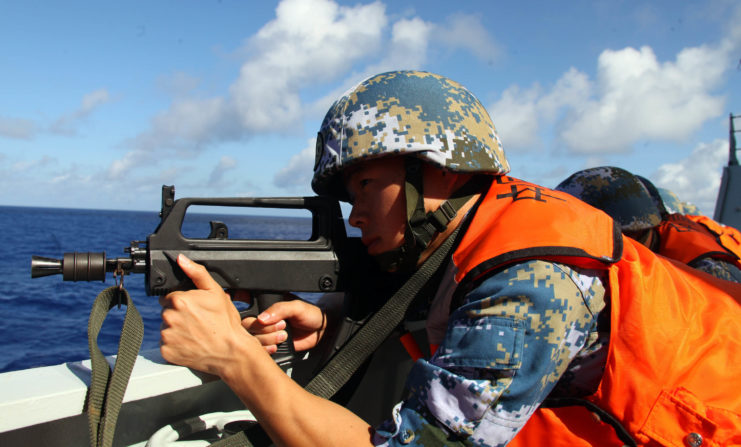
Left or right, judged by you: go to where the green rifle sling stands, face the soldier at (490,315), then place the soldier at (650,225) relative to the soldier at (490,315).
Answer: left

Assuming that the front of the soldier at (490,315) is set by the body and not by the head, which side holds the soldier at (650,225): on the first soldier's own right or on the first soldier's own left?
on the first soldier's own right

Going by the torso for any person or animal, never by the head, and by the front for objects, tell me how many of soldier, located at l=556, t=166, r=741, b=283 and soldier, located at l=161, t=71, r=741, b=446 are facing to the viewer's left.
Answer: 2

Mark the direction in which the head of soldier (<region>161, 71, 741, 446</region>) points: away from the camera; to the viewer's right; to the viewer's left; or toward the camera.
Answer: to the viewer's left

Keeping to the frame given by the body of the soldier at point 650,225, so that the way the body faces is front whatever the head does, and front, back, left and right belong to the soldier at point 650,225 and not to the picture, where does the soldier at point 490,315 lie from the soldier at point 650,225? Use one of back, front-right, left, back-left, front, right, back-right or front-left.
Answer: left

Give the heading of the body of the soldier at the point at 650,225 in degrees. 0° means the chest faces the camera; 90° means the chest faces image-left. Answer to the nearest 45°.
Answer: approximately 90°

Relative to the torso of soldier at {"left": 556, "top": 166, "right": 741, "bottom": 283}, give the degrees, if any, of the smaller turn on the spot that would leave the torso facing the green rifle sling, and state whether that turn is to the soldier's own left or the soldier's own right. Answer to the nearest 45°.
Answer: approximately 45° to the soldier's own left

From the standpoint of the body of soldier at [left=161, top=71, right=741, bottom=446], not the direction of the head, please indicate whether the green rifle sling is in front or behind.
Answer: in front

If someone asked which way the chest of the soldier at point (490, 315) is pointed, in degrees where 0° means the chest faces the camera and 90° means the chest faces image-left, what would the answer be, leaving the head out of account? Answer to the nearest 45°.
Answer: approximately 90°
